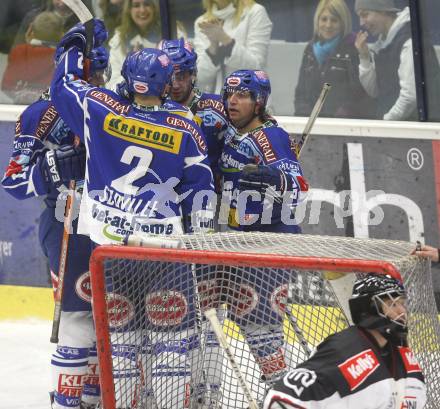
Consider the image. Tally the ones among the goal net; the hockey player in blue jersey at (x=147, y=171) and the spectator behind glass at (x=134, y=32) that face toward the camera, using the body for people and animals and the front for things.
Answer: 2

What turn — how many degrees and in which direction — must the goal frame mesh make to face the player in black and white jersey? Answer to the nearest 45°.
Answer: approximately 45° to its left

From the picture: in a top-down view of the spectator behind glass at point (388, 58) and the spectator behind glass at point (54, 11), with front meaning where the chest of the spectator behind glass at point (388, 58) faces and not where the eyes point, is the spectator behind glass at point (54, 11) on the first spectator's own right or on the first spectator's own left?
on the first spectator's own right

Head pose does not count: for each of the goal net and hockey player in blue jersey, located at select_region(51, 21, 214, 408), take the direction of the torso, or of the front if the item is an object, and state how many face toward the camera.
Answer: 1

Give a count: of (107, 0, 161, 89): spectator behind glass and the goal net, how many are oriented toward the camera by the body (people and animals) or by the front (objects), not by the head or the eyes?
2

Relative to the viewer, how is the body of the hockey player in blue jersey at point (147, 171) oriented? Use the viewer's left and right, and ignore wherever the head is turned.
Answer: facing away from the viewer

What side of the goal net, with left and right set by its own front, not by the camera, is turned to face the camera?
front

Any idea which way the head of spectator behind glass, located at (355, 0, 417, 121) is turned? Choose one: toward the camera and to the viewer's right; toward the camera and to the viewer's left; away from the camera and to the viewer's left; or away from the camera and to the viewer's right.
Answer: toward the camera and to the viewer's left

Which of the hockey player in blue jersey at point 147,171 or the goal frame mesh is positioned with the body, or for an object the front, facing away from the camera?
the hockey player in blue jersey

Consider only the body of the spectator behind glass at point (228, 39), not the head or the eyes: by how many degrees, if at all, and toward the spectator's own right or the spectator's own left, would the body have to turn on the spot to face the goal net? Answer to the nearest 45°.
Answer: approximately 45° to the spectator's own left
